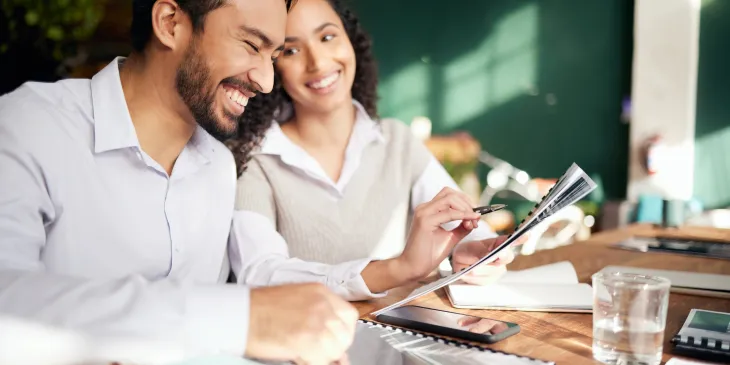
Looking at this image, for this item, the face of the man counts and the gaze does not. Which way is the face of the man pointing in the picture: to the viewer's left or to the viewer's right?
to the viewer's right

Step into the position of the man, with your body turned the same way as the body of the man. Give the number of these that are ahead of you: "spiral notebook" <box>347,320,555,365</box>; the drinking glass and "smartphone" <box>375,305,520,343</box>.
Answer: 3

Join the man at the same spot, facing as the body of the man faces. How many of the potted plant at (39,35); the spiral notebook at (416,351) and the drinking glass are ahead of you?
2

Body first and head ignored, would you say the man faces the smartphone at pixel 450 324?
yes

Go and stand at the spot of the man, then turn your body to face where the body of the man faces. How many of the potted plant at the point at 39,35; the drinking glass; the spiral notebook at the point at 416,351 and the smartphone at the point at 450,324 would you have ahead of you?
3

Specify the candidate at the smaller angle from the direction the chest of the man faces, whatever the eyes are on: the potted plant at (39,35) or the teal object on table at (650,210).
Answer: the teal object on table

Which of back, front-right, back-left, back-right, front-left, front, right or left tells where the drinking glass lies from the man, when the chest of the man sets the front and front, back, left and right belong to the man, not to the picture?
front

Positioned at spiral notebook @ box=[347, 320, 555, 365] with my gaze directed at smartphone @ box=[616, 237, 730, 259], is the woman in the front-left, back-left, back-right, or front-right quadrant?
front-left

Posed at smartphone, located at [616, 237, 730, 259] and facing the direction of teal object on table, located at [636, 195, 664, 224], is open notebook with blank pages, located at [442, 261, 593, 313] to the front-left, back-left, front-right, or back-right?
back-left

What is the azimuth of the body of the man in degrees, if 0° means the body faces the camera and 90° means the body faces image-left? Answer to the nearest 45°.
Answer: approximately 315°

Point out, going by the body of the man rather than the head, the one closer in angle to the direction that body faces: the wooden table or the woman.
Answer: the wooden table

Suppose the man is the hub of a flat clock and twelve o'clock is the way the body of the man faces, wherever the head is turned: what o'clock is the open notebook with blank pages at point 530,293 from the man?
The open notebook with blank pages is roughly at 11 o'clock from the man.

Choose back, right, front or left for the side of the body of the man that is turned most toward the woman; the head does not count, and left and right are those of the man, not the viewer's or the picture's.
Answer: left

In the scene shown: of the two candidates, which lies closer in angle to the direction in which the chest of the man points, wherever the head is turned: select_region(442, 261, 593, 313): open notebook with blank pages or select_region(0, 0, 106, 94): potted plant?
the open notebook with blank pages

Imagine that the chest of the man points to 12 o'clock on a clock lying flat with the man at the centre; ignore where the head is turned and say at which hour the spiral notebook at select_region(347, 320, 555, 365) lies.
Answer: The spiral notebook is roughly at 12 o'clock from the man.

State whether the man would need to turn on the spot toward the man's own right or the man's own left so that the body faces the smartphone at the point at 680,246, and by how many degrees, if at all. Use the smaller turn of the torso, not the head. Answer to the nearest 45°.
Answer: approximately 45° to the man's own left
